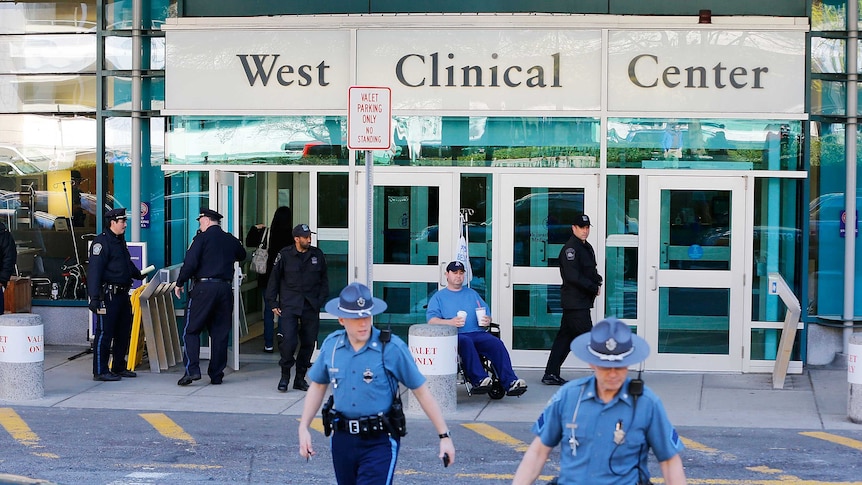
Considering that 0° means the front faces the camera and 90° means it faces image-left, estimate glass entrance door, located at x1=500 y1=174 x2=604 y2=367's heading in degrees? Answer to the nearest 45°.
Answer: approximately 0°

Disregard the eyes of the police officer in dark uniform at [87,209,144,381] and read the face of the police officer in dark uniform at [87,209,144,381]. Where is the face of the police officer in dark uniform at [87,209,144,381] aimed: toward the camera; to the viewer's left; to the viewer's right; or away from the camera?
to the viewer's right

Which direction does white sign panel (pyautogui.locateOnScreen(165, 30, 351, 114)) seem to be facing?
toward the camera

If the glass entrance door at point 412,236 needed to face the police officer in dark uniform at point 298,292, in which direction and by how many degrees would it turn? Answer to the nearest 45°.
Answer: approximately 45° to its right

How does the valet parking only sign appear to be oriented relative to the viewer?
toward the camera

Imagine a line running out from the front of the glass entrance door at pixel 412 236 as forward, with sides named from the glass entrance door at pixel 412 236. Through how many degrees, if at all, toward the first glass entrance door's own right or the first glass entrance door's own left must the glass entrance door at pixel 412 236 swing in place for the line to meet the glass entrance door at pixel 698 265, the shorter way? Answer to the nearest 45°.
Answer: approximately 90° to the first glass entrance door's own left

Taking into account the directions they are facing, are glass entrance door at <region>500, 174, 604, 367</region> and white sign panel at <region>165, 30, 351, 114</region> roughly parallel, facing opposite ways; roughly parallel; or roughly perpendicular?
roughly parallel

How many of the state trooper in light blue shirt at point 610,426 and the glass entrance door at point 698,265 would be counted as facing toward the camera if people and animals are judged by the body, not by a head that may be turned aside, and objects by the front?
2

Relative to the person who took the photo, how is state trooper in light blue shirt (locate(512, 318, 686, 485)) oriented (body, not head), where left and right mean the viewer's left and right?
facing the viewer

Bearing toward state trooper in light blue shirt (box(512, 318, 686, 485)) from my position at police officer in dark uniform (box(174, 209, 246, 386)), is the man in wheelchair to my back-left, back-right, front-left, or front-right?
front-left

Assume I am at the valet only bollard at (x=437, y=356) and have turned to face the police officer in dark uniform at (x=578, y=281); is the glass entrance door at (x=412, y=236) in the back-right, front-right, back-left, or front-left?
front-left

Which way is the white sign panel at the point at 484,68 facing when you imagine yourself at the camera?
facing the viewer

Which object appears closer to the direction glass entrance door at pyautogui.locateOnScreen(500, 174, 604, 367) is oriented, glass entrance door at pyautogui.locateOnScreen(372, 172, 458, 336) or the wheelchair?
the wheelchair

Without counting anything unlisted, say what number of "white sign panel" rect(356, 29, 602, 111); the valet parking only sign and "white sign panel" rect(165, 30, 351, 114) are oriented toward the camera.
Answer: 3
